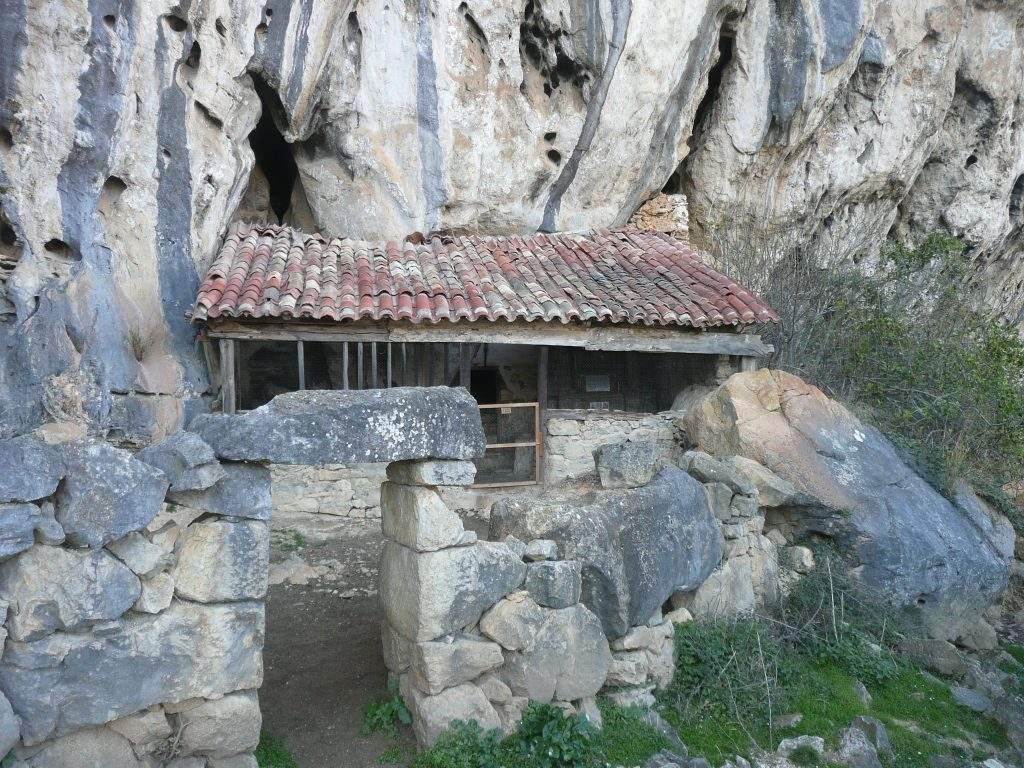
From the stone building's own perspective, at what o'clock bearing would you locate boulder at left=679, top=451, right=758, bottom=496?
The boulder is roughly at 11 o'clock from the stone building.

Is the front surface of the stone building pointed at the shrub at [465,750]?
yes

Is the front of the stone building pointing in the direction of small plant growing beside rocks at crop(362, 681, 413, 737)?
yes

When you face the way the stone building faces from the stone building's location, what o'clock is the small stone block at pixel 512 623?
The small stone block is roughly at 12 o'clock from the stone building.

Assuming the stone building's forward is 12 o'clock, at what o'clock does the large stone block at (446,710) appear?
The large stone block is roughly at 12 o'clock from the stone building.

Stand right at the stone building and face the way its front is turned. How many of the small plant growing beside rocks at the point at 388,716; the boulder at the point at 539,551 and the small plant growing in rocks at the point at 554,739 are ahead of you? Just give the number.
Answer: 3

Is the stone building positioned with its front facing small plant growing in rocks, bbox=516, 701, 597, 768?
yes

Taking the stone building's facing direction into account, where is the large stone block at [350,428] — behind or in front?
in front

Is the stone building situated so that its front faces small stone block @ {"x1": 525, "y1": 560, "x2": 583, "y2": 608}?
yes

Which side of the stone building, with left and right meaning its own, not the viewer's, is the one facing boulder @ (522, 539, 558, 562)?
front

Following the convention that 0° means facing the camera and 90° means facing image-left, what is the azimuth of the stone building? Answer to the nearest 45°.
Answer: approximately 0°

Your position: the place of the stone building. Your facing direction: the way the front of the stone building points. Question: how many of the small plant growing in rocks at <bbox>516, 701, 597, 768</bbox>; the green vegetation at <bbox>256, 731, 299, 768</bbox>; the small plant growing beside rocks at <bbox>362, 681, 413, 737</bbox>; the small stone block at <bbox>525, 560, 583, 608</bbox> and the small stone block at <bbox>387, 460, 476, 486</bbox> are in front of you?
5

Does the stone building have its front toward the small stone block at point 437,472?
yes
